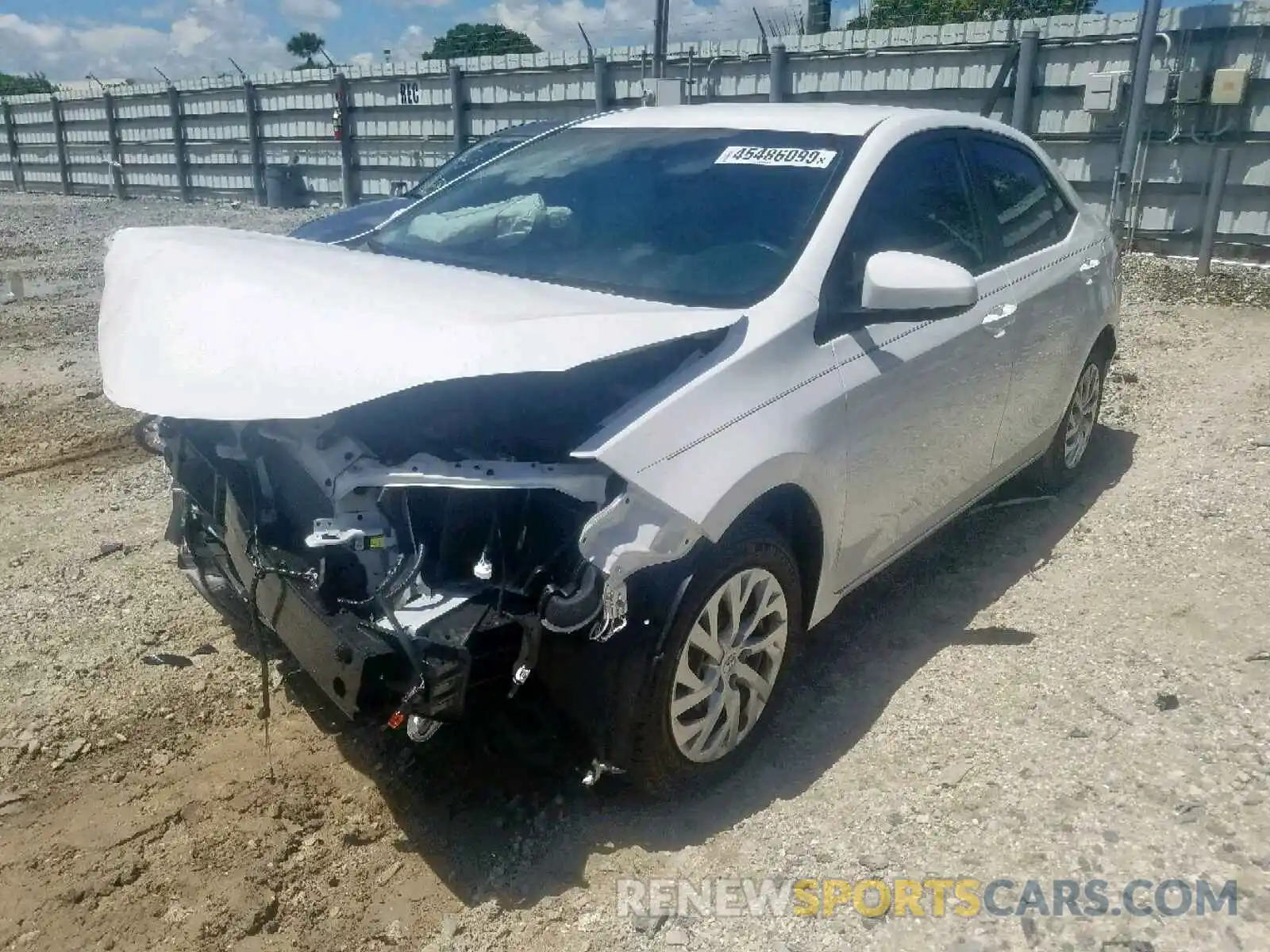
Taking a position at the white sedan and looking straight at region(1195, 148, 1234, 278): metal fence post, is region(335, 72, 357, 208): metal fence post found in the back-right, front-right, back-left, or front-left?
front-left

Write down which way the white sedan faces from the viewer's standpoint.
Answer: facing the viewer and to the left of the viewer

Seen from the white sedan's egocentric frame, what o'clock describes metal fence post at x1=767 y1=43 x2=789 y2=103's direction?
The metal fence post is roughly at 5 o'clock from the white sedan.

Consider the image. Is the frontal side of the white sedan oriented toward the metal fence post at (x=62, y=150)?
no

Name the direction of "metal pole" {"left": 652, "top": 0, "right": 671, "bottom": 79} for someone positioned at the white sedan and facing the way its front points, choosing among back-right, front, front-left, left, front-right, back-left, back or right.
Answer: back-right

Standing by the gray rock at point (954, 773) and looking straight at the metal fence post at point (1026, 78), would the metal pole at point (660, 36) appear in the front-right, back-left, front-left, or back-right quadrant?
front-left

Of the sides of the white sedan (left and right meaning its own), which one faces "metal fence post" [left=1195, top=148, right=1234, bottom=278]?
back

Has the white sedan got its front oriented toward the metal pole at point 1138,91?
no

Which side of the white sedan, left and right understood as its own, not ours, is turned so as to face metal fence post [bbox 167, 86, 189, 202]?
right

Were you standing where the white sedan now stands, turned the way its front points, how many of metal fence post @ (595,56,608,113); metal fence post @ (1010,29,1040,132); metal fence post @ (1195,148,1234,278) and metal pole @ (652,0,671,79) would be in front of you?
0

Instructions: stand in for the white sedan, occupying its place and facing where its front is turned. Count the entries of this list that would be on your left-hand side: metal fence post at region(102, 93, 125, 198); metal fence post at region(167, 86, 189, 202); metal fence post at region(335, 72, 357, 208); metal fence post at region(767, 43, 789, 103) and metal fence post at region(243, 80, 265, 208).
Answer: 0

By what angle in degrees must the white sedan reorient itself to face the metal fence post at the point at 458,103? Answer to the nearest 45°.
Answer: approximately 135° to its right

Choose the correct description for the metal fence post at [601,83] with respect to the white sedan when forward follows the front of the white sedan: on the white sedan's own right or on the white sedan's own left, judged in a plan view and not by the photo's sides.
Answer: on the white sedan's own right

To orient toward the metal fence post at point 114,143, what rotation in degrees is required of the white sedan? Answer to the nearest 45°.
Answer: approximately 90° to its right

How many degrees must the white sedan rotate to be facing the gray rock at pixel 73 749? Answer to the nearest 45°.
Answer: approximately 45° to its right

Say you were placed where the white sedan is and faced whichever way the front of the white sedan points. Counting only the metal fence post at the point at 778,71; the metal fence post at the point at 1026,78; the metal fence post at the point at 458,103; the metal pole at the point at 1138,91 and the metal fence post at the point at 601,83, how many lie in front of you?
0

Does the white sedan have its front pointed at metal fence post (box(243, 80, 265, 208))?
no
